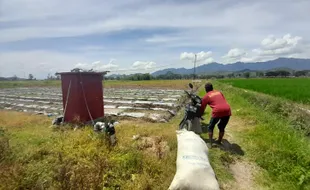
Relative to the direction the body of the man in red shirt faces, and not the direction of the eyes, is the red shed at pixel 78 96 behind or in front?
in front

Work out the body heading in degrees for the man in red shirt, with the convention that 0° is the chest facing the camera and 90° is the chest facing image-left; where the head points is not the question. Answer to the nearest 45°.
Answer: approximately 135°
